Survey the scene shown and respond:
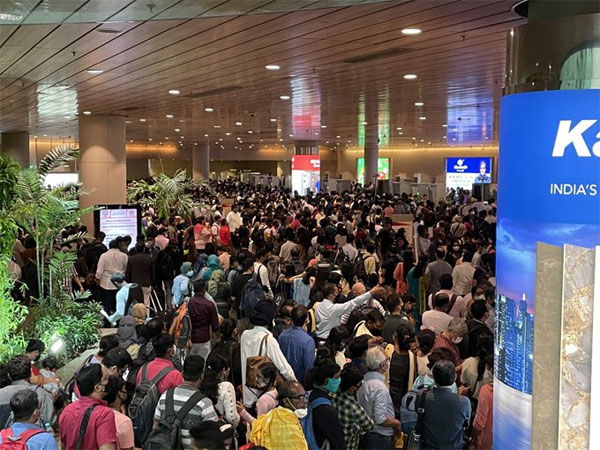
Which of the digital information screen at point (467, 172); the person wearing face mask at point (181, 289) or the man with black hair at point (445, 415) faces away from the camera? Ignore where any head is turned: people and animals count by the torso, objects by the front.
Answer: the man with black hair

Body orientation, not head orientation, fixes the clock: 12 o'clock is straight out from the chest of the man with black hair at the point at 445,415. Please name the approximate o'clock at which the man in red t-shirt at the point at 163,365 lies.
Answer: The man in red t-shirt is roughly at 9 o'clock from the man with black hair.

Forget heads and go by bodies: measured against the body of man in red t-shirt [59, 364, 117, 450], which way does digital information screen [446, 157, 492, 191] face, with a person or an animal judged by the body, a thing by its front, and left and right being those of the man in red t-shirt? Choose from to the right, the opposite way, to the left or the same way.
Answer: the opposite way

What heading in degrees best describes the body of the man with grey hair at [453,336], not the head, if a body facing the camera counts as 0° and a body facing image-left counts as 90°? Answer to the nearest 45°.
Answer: approximately 225°

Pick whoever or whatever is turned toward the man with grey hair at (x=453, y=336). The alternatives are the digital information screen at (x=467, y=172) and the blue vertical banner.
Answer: the digital information screen

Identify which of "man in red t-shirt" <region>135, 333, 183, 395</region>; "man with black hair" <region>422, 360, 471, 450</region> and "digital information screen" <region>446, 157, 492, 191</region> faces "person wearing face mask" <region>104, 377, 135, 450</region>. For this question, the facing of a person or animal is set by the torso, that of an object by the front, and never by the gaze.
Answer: the digital information screen

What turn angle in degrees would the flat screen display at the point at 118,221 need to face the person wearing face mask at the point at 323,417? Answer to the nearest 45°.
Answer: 0° — it already faces them

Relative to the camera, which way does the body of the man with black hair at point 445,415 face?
away from the camera
